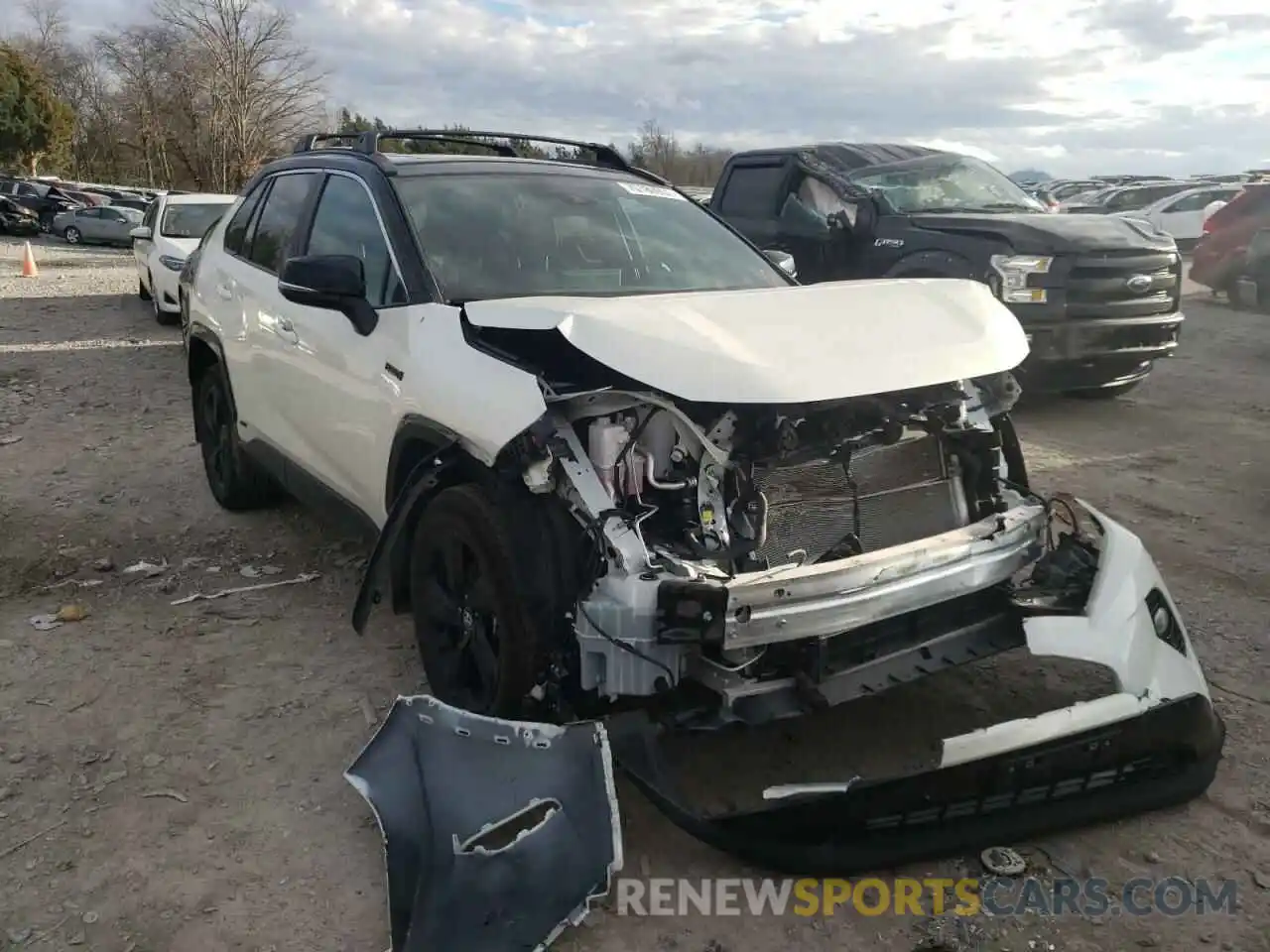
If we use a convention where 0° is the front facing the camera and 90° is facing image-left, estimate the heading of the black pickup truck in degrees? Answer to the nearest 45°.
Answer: approximately 315°

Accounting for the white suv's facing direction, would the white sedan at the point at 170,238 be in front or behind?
behind

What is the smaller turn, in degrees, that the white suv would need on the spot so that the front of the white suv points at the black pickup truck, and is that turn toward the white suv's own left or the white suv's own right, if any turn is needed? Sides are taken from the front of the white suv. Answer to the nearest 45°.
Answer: approximately 135° to the white suv's own left

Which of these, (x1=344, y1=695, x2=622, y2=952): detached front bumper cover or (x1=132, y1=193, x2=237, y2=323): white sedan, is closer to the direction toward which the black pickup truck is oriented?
the detached front bumper cover

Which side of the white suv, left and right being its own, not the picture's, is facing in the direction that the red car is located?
left

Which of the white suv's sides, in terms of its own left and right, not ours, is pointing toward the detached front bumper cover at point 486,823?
right

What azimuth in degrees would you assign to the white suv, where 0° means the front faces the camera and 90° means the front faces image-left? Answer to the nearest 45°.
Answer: approximately 315°
